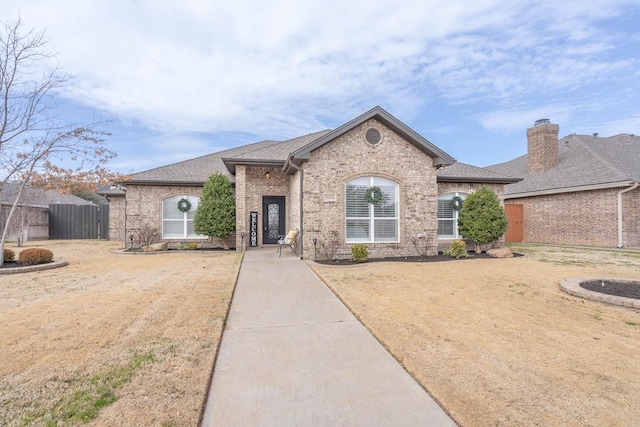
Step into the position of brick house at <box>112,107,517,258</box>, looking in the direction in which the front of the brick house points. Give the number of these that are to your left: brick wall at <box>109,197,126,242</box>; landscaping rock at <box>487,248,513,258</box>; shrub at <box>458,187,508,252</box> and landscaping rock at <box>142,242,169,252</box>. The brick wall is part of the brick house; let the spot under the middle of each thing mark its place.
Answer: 2

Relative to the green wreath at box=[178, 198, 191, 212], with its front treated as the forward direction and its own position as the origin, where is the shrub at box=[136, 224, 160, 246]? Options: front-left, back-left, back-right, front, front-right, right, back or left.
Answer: right

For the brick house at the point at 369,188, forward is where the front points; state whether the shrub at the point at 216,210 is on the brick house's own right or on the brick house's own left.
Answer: on the brick house's own right

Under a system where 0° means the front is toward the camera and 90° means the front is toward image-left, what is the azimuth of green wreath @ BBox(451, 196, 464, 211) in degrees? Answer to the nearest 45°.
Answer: approximately 0°

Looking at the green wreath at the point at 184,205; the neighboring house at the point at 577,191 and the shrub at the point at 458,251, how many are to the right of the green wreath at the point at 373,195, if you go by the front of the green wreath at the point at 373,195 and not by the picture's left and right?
1

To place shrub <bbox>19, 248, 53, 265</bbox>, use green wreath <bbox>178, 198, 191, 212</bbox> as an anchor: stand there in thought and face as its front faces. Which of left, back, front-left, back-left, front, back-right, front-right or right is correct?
front-right

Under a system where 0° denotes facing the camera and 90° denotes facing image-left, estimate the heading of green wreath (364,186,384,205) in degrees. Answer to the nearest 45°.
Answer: approximately 0°

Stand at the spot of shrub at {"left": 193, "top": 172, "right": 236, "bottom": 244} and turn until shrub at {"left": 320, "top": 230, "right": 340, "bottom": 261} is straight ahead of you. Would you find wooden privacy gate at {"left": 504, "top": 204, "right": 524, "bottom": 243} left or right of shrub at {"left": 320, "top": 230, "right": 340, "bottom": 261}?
left

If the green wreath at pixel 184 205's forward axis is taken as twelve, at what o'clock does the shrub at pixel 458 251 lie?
The shrub is roughly at 10 o'clock from the green wreath.

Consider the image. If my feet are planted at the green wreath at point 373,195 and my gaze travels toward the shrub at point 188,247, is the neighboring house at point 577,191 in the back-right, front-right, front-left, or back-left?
back-right

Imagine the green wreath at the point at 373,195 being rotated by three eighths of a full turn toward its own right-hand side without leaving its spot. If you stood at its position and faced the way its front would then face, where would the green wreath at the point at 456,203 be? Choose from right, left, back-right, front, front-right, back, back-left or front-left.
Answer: right
